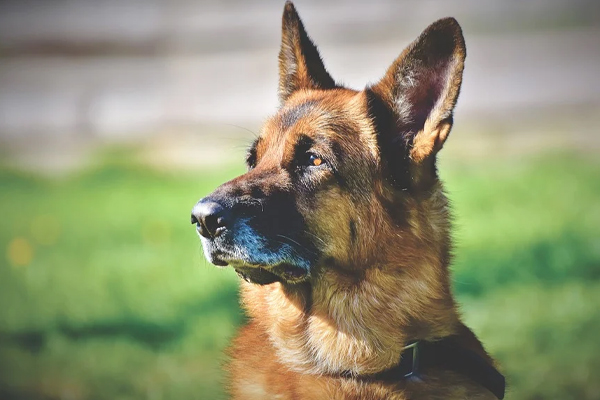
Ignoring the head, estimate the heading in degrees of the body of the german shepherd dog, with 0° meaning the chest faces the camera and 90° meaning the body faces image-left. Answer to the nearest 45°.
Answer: approximately 45°
